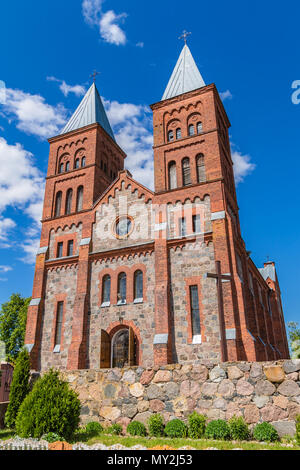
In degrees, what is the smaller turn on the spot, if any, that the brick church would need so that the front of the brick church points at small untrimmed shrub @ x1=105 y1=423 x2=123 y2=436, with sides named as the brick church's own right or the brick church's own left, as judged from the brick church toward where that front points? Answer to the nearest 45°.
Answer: approximately 45° to the brick church's own left

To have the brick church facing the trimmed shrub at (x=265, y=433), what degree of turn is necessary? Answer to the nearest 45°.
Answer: approximately 45° to its left

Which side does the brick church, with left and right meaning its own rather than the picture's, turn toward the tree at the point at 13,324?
right

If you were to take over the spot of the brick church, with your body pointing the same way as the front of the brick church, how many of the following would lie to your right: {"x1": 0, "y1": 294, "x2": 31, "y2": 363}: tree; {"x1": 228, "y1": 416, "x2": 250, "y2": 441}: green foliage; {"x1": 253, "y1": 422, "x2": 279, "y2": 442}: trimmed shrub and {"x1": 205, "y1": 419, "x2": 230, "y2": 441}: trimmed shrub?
1

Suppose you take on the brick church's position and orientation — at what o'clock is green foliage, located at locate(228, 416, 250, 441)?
The green foliage is roughly at 10 o'clock from the brick church.

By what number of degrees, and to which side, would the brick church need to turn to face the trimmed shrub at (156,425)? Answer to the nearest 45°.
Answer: approximately 45° to its left

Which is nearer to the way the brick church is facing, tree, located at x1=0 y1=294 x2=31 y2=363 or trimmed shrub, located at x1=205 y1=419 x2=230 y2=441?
the trimmed shrub

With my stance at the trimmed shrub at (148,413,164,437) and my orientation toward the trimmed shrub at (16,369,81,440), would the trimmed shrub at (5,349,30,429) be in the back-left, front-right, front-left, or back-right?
front-right

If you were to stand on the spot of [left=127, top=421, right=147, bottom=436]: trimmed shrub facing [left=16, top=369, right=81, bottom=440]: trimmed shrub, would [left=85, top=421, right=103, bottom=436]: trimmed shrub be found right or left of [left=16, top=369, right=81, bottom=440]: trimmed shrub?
right

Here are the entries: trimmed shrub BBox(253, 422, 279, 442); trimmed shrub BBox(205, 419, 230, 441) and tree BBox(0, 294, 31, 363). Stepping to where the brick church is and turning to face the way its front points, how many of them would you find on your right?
1

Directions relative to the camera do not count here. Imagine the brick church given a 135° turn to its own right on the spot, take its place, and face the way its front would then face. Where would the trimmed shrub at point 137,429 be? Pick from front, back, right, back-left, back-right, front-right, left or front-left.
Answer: back
